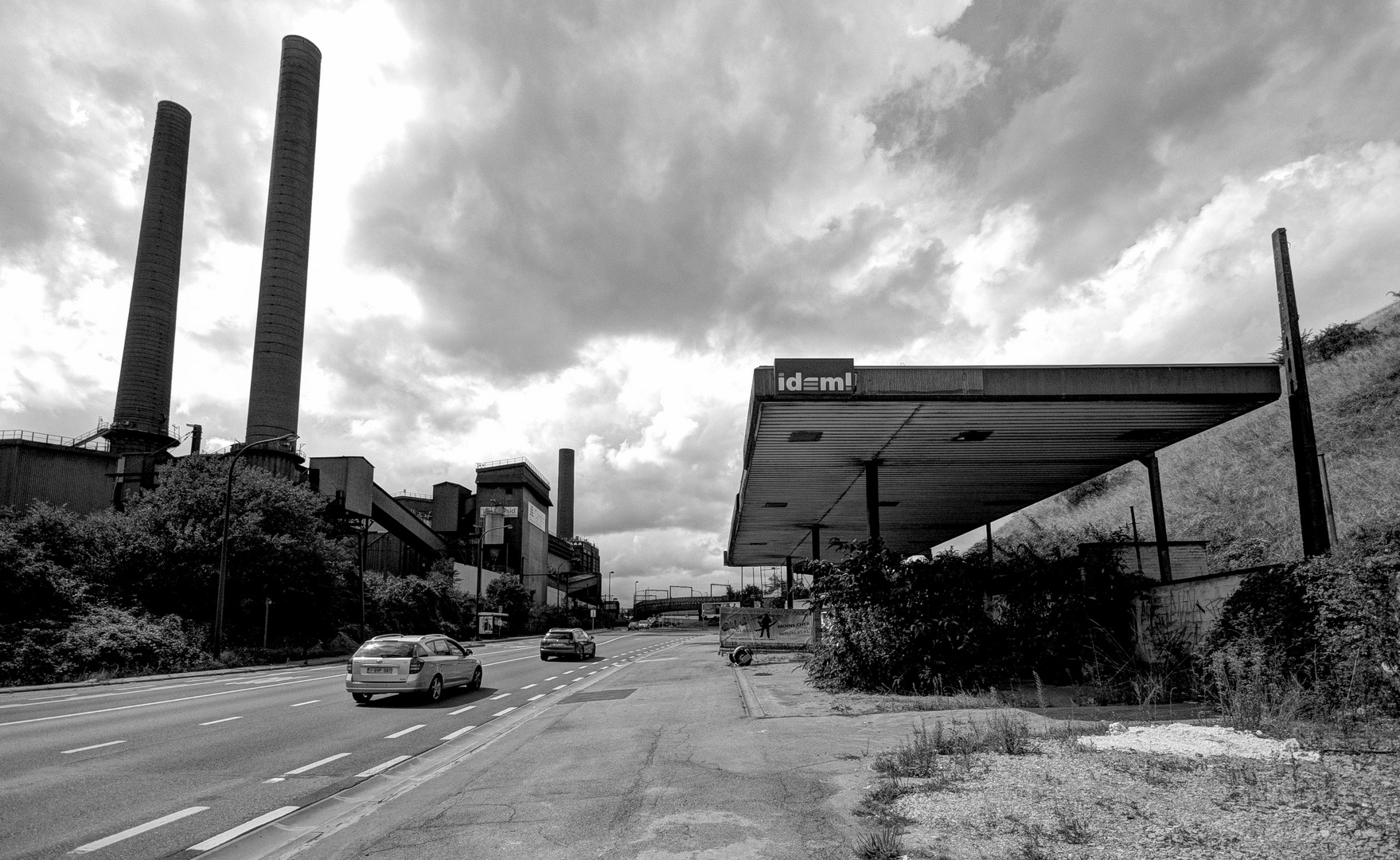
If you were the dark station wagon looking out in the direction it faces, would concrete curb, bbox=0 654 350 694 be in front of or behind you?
behind

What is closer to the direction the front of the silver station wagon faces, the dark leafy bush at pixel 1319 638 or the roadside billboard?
the roadside billboard

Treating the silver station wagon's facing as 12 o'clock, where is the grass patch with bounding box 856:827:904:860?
The grass patch is roughly at 4 o'clock from the silver station wagon.

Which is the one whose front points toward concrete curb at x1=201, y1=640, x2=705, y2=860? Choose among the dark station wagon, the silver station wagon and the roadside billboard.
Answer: the roadside billboard

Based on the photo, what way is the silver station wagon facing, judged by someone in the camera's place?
facing away from the viewer and to the right of the viewer

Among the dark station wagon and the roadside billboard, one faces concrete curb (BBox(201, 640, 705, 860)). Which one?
the roadside billboard

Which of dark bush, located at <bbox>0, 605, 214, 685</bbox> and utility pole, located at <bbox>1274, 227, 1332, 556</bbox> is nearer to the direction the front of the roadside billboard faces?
the utility pole

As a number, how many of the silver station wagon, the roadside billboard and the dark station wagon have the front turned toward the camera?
1

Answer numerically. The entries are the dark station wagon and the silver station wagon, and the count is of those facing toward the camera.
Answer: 0

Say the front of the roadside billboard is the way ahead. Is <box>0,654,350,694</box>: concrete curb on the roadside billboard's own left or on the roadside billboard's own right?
on the roadside billboard's own right

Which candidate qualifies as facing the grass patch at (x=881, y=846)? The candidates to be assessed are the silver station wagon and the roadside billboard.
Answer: the roadside billboard

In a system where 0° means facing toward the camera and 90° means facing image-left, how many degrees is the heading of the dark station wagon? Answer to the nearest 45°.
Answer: approximately 225°

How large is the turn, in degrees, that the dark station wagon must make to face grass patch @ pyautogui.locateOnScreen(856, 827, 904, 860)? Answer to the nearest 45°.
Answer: approximately 135° to its right

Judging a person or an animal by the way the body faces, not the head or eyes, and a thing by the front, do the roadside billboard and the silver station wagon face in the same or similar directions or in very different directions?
very different directions

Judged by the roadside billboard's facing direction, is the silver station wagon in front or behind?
in front

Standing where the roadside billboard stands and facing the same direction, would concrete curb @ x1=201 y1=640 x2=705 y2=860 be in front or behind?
in front

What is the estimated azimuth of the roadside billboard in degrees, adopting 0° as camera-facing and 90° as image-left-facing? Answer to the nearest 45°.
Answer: approximately 0°
